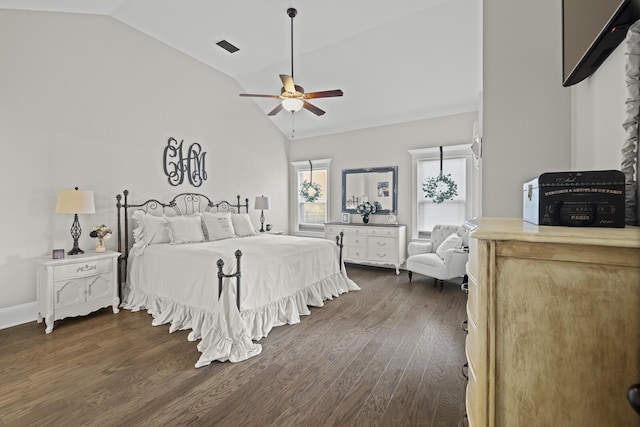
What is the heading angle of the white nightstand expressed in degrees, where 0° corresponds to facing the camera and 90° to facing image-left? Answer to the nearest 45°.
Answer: approximately 315°

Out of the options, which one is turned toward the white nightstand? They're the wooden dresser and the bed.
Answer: the wooden dresser

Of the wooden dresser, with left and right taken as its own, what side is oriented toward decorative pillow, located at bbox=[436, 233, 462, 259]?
right

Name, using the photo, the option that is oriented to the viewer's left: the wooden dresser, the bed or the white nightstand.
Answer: the wooden dresser

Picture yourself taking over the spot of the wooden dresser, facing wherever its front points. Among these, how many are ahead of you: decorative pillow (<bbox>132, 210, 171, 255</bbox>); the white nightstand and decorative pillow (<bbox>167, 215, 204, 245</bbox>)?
3

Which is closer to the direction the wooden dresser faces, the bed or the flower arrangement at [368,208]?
the bed

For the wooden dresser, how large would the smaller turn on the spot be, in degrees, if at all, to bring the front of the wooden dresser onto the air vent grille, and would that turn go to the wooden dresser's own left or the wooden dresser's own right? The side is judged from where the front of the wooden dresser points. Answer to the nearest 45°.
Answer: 0° — it already faces it

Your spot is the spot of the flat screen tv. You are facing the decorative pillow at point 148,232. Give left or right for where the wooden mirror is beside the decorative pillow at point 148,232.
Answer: right

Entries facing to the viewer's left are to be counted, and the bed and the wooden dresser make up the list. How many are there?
1

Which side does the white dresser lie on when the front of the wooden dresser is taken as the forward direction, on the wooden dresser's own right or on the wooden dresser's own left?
on the wooden dresser's own right

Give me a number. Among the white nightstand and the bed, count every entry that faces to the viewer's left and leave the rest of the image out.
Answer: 0

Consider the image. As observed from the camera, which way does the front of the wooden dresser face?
facing to the left of the viewer

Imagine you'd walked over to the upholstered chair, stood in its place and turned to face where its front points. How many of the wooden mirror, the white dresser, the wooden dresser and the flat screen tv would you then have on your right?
2

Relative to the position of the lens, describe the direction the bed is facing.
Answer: facing the viewer and to the right of the viewer

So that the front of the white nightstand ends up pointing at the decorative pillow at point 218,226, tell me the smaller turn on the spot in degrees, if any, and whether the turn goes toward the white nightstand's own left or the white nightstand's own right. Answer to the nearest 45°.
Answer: approximately 45° to the white nightstand's own left

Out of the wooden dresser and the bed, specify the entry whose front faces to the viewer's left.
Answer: the wooden dresser

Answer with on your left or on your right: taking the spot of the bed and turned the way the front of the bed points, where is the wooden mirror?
on your left
